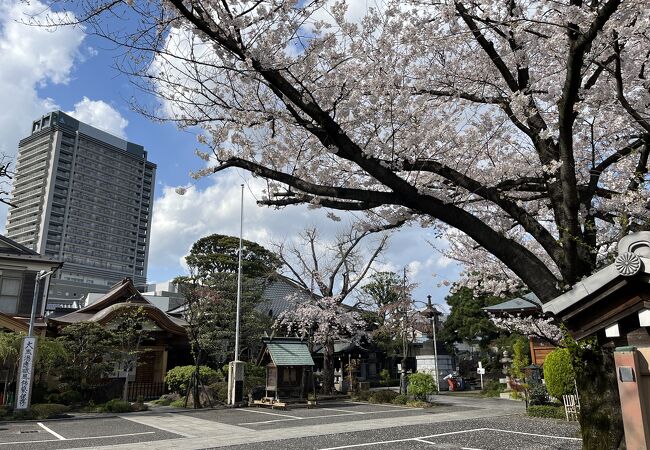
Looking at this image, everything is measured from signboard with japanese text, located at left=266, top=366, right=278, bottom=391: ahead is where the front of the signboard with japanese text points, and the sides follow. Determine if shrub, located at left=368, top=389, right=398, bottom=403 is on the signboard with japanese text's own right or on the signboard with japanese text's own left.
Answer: on the signboard with japanese text's own left

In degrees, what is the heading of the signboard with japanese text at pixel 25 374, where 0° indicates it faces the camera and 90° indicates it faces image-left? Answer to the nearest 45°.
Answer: approximately 0°

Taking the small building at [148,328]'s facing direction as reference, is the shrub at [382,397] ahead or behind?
ahead

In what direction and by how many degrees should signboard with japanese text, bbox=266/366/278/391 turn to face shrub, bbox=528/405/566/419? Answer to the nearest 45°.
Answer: approximately 45° to its left

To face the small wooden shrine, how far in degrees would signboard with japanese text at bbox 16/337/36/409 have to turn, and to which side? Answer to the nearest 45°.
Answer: approximately 90° to its left

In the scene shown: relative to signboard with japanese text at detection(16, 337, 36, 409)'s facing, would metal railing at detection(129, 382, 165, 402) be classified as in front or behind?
behind

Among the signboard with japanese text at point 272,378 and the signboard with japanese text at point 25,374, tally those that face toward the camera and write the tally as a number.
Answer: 2

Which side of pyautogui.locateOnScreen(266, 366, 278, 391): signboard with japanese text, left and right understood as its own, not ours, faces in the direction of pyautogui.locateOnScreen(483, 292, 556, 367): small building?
left

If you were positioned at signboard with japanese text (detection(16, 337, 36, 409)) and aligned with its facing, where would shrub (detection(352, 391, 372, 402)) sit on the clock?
The shrub is roughly at 9 o'clock from the signboard with japanese text.

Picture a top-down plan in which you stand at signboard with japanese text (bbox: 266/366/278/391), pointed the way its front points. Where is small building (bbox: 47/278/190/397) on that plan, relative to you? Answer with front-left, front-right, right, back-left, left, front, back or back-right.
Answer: back-right

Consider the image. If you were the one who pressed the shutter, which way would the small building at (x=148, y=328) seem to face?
facing the viewer and to the right of the viewer

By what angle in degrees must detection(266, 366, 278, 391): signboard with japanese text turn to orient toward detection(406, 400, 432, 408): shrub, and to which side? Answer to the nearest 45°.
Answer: approximately 90° to its left
